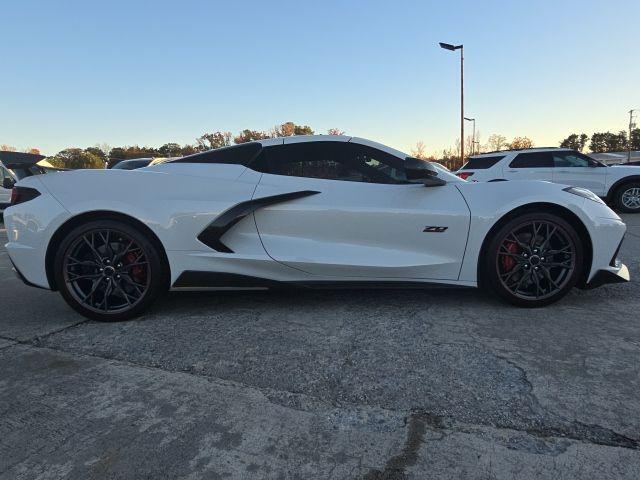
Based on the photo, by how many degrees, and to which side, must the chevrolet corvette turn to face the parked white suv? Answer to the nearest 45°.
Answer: approximately 45° to its left

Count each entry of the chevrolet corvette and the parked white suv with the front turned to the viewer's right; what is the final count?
2

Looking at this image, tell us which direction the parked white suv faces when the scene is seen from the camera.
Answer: facing to the right of the viewer

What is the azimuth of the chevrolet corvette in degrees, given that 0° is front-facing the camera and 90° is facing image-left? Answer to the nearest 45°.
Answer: approximately 270°

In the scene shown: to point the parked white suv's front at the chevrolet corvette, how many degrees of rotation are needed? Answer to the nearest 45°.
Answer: approximately 90° to its right
